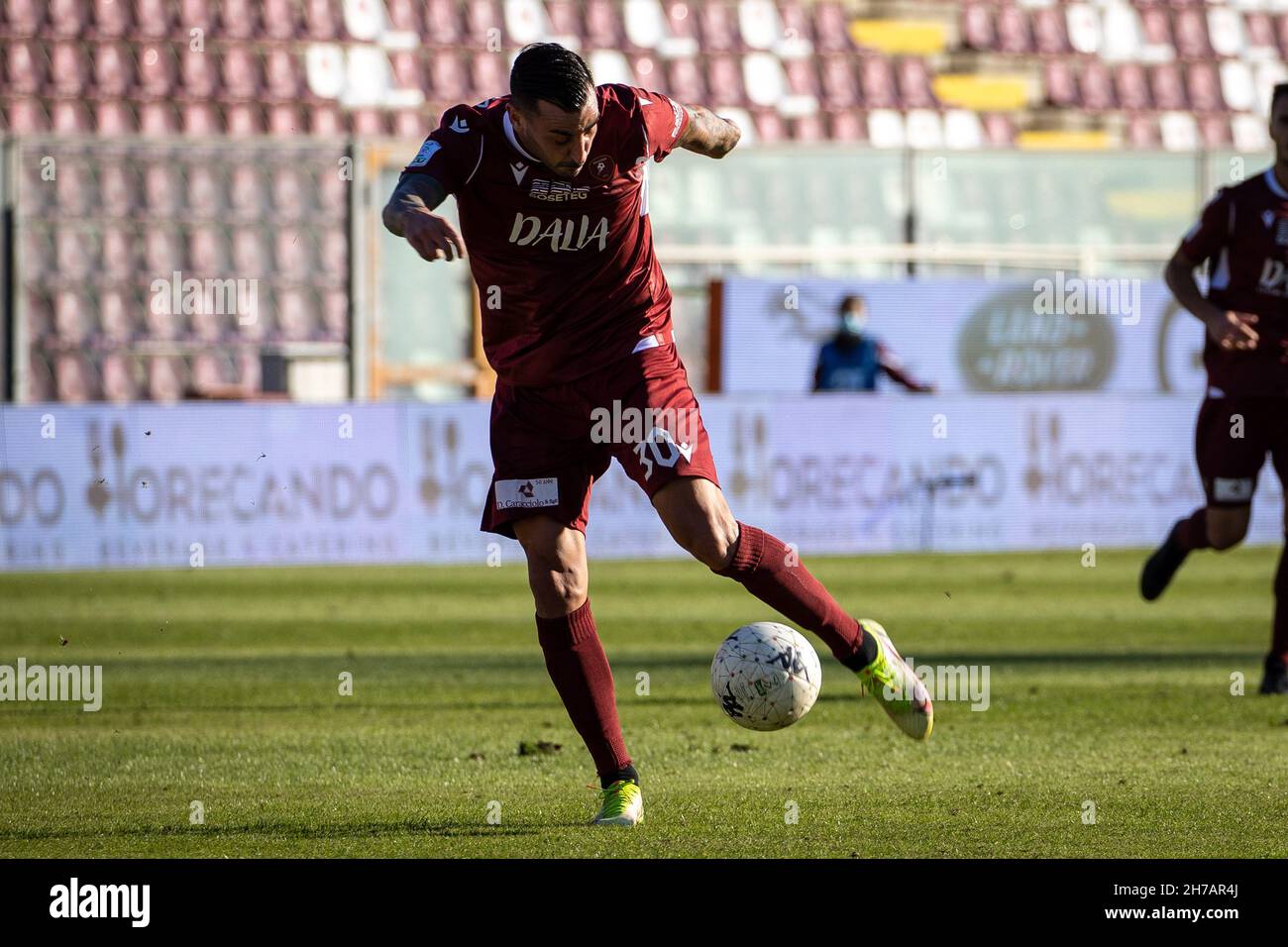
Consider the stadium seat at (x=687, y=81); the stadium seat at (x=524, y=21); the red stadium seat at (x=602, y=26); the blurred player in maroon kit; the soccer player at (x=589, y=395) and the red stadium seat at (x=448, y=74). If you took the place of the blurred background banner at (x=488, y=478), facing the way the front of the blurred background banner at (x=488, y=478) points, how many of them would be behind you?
4

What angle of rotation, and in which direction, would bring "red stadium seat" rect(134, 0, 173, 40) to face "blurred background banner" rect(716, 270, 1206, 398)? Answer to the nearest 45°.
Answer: approximately 45° to its left

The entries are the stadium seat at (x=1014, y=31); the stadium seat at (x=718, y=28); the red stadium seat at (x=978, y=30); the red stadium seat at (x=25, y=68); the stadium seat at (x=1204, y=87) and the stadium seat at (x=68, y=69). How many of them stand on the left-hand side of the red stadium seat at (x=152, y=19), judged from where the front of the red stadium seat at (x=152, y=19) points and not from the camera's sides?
4

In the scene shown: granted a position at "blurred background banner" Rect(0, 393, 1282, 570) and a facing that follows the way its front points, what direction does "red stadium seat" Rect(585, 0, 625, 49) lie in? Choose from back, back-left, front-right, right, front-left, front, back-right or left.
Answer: back

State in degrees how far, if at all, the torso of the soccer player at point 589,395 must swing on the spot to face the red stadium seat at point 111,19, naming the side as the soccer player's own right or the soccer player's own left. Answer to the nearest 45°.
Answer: approximately 180°

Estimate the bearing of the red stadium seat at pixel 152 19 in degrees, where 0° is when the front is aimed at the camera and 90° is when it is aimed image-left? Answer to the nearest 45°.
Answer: approximately 0°

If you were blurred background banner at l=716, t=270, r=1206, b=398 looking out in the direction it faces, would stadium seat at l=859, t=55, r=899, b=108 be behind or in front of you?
behind

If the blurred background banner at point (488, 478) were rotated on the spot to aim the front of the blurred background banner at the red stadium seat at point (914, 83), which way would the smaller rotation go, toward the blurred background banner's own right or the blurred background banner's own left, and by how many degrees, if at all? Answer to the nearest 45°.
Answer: approximately 135° to the blurred background banner's own left
